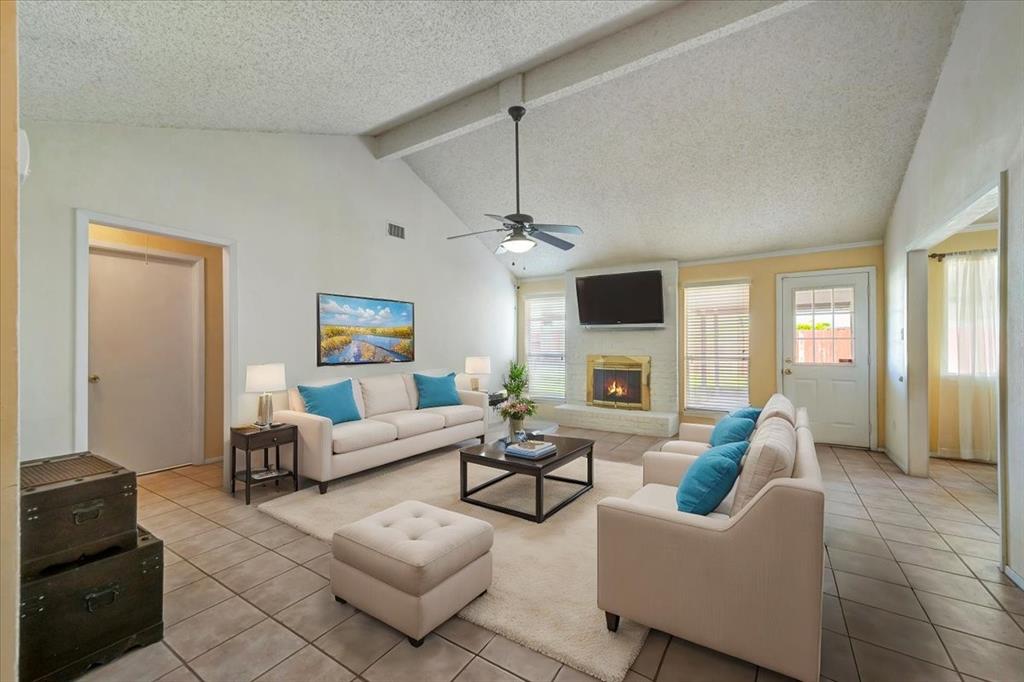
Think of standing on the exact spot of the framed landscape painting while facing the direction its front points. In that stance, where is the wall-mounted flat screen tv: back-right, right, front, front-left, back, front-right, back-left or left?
front-left

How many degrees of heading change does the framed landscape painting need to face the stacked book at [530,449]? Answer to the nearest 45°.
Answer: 0° — it already faces it

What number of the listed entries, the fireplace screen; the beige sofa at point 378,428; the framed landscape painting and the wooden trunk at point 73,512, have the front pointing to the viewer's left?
0

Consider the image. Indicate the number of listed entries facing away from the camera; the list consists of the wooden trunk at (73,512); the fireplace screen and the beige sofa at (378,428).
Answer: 0

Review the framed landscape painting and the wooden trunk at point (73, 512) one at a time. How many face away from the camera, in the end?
0

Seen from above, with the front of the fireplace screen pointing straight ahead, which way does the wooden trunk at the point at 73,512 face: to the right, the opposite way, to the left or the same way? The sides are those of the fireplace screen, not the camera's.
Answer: to the left

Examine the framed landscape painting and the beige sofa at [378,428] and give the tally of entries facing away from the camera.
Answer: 0

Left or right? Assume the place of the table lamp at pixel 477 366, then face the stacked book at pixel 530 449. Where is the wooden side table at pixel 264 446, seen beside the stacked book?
right

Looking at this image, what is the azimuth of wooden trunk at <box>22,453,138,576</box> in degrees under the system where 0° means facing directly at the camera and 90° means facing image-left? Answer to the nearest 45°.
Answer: approximately 315°

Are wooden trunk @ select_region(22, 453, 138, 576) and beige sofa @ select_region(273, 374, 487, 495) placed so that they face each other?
no

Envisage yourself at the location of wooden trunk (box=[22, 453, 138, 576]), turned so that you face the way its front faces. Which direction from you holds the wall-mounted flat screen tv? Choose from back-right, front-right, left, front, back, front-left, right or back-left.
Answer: front-left

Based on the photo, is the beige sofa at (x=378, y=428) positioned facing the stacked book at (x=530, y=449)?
yes

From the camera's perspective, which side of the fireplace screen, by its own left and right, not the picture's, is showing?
front

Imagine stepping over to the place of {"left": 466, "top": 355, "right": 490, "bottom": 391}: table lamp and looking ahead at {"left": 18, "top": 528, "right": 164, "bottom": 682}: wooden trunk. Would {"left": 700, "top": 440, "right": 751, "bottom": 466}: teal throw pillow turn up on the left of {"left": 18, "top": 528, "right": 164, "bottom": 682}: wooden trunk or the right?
left

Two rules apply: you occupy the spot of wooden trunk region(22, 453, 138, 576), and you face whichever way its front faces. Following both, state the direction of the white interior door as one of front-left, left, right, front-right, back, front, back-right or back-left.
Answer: back-left

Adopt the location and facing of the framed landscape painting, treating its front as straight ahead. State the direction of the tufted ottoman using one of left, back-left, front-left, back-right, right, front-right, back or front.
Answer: front-right

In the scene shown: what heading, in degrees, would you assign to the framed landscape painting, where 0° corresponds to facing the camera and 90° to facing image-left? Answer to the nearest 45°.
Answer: approximately 315°
